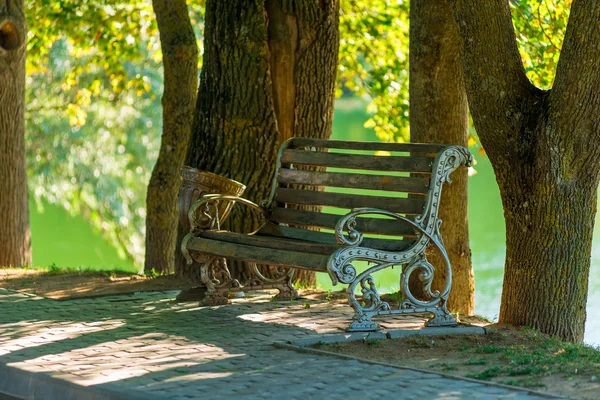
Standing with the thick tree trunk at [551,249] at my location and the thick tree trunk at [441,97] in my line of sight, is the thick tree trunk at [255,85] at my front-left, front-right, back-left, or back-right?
front-left

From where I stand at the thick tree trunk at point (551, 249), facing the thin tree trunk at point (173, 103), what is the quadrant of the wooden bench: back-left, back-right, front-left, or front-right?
front-left

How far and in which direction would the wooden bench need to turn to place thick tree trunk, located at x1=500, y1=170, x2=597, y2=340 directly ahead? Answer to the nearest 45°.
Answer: approximately 135° to its left

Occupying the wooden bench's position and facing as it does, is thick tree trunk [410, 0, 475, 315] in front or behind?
behind

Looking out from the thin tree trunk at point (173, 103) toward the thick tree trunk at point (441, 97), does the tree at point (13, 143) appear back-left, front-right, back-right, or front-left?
back-right

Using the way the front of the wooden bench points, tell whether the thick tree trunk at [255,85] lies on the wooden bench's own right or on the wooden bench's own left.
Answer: on the wooden bench's own right

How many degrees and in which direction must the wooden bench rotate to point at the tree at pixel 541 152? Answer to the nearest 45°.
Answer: approximately 135° to its left

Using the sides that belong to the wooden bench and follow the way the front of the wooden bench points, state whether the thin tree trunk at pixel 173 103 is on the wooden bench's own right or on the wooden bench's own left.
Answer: on the wooden bench's own right

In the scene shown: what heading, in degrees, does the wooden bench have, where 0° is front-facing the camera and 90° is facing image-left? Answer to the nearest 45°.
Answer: approximately 45°

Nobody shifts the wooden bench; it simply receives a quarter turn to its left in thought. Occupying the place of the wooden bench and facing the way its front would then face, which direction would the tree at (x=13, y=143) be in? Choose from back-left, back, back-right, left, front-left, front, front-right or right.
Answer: back
